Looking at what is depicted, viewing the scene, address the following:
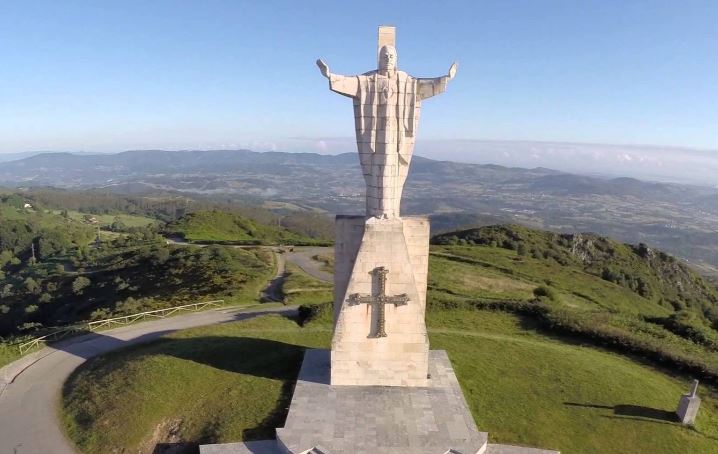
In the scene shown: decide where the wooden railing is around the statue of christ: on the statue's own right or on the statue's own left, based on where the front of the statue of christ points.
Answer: on the statue's own right

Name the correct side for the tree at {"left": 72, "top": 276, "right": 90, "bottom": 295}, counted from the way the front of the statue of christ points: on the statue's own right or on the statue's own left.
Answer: on the statue's own right

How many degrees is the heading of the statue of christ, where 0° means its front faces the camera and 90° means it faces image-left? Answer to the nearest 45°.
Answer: approximately 0°

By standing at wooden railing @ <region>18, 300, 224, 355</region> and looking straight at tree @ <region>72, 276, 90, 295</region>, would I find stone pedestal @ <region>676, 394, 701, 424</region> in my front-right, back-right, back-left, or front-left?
back-right
